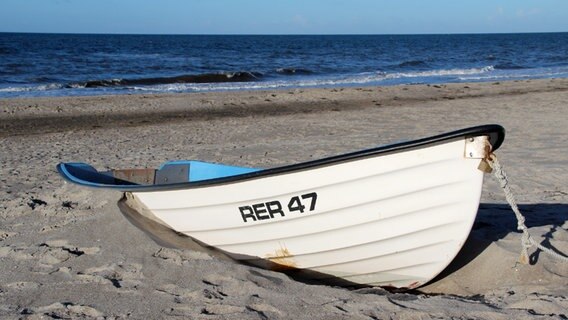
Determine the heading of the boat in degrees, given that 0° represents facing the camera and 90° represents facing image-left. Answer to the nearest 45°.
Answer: approximately 315°
